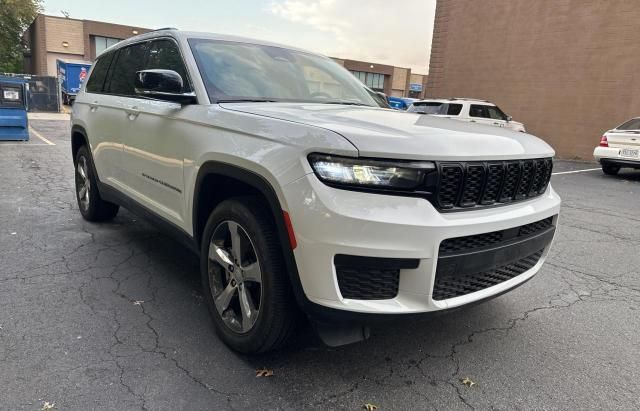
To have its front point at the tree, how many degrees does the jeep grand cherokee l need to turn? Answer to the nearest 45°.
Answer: approximately 180°

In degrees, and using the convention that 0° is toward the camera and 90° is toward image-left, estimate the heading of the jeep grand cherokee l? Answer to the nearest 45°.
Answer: approximately 315°

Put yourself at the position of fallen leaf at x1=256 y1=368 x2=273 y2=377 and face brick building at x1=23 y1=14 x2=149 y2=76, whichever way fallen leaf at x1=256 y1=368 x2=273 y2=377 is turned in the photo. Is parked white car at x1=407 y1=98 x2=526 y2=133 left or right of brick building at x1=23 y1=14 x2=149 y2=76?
right

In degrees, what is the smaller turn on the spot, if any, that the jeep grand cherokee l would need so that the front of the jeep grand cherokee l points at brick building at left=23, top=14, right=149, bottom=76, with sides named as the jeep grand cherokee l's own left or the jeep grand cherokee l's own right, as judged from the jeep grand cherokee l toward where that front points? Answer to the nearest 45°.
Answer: approximately 180°

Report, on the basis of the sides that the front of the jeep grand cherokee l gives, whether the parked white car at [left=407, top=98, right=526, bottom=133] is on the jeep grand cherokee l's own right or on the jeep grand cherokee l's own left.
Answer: on the jeep grand cherokee l's own left

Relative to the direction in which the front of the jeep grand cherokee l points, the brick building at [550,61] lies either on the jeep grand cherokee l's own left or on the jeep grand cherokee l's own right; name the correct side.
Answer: on the jeep grand cherokee l's own left

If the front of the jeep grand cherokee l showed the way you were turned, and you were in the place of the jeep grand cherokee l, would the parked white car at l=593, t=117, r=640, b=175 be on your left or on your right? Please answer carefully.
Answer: on your left

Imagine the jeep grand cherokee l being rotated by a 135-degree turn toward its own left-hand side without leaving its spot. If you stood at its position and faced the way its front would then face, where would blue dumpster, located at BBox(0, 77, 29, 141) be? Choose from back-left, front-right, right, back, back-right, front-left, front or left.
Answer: front-left

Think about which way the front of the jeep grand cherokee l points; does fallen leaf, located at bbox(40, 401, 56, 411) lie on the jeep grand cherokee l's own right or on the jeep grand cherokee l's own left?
on the jeep grand cherokee l's own right
